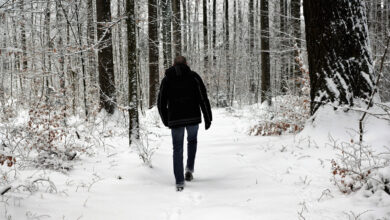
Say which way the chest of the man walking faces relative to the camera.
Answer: away from the camera

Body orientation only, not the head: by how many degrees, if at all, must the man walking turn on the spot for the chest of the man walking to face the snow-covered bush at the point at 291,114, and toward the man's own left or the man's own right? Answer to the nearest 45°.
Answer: approximately 45° to the man's own right
